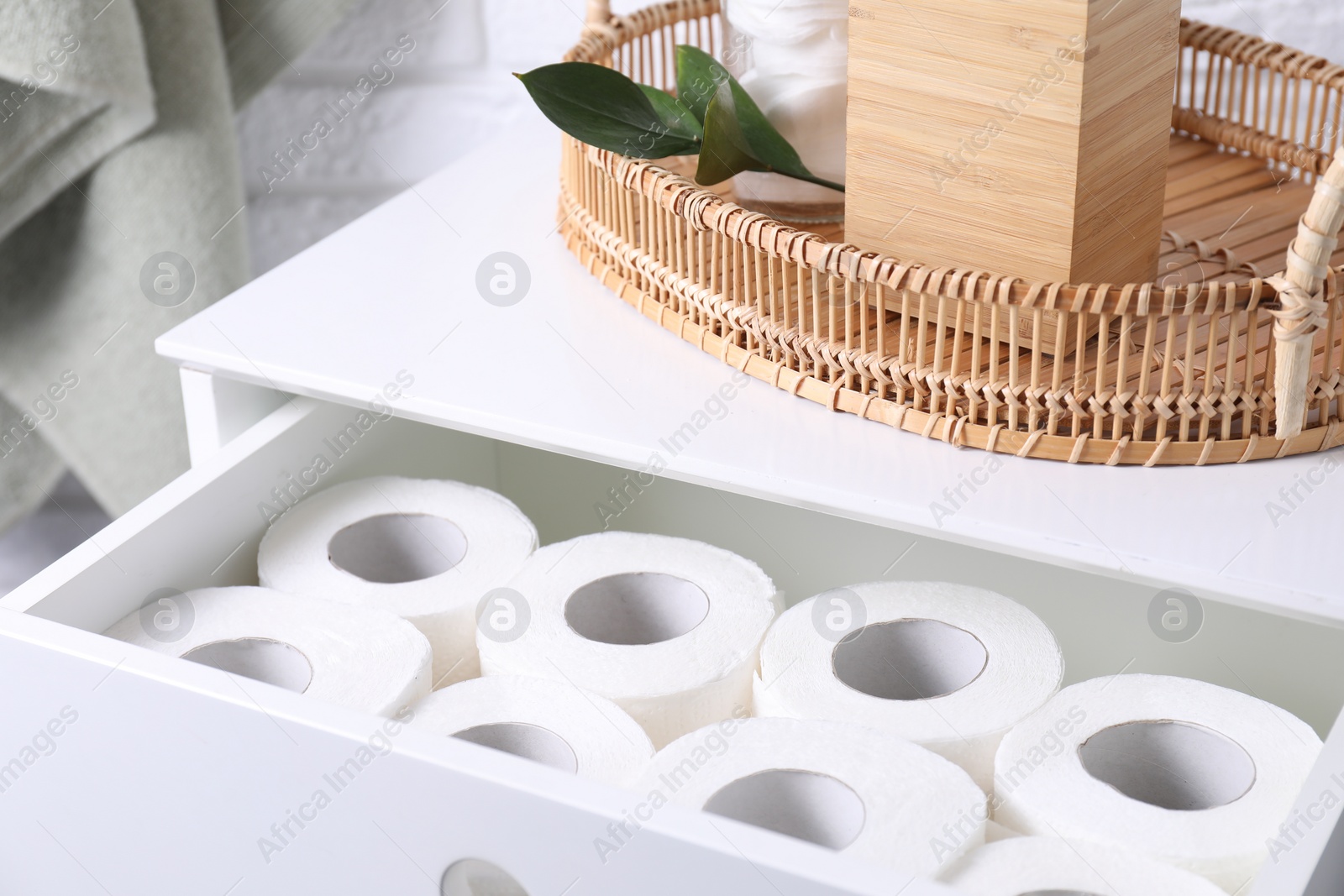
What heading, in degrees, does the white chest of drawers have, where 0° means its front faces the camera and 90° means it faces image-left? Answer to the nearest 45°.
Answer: approximately 45°
